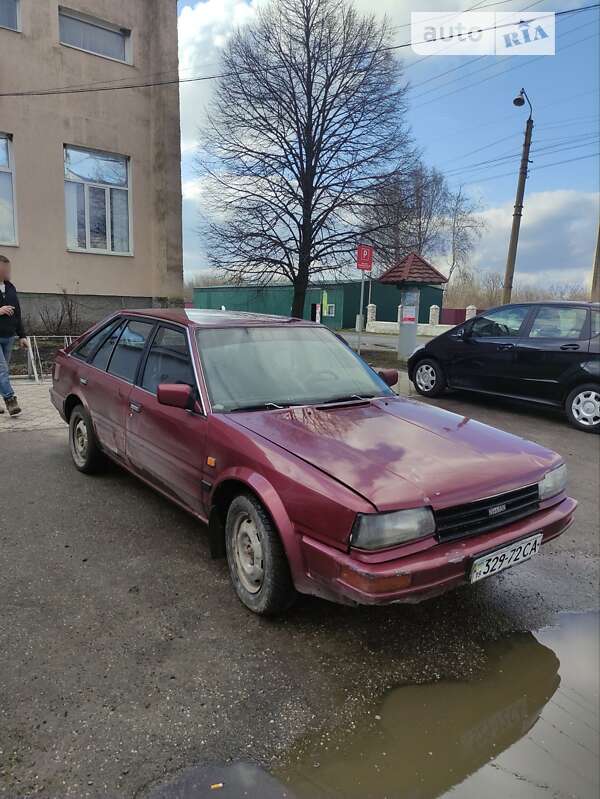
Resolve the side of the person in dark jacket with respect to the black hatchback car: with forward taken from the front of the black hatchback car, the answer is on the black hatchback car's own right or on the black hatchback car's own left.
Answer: on the black hatchback car's own left

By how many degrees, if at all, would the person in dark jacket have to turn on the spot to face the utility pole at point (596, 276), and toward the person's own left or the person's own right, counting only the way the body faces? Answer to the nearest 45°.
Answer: approximately 45° to the person's own left

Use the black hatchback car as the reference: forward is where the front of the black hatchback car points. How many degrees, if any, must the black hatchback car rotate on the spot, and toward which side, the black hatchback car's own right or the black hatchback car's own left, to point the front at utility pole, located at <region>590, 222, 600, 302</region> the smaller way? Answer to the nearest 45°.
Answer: approximately 45° to the black hatchback car's own right

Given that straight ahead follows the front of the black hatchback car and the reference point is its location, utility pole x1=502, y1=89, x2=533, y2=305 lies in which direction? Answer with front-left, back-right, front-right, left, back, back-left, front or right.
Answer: front-right

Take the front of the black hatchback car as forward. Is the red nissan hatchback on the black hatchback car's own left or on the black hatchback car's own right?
on the black hatchback car's own left

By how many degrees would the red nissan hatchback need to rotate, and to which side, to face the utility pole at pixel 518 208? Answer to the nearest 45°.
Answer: approximately 135° to its left

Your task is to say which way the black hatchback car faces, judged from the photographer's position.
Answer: facing away from the viewer and to the left of the viewer

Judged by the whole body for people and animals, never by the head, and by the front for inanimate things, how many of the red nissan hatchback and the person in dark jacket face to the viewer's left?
0

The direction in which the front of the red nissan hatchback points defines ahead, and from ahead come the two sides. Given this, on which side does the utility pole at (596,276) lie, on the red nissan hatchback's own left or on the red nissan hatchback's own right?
on the red nissan hatchback's own left

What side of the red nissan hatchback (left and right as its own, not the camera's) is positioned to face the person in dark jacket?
back

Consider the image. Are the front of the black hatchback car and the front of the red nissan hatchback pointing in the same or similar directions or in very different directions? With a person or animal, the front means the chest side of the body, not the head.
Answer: very different directions
